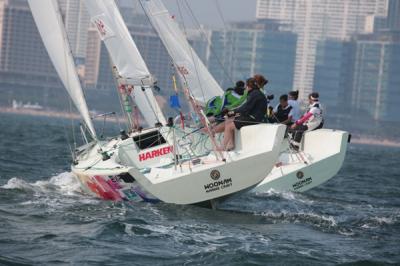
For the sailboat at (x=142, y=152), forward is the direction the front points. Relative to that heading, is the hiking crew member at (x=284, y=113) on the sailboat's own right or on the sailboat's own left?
on the sailboat's own right
